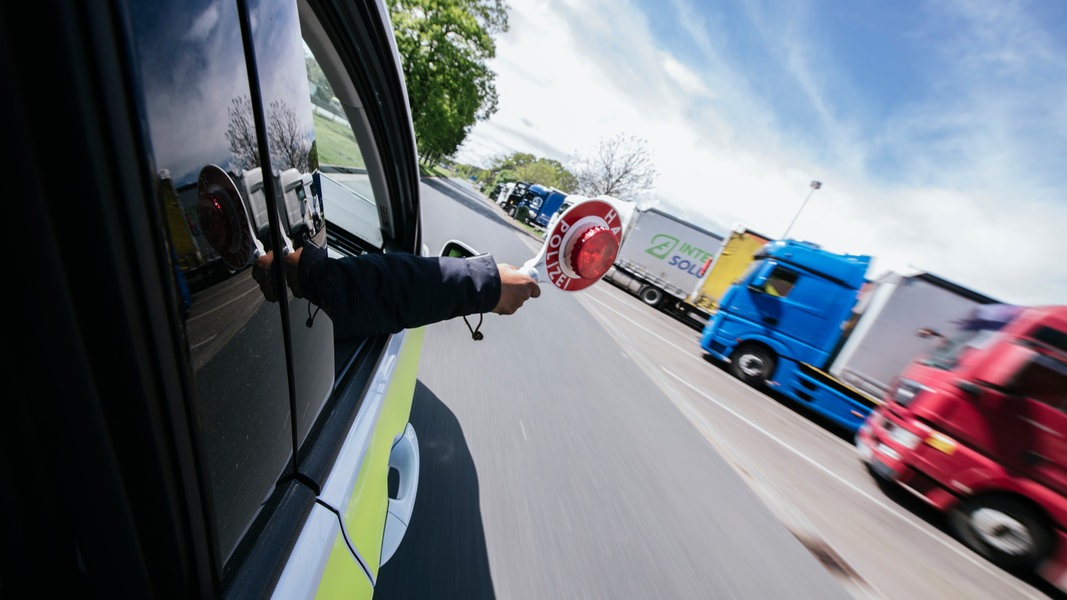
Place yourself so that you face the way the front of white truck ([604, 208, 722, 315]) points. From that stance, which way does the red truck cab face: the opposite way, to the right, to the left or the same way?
the same way

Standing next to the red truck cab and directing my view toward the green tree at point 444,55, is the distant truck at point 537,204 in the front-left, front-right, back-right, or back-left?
front-right

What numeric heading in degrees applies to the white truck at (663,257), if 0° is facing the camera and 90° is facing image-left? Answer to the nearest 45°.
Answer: approximately 90°

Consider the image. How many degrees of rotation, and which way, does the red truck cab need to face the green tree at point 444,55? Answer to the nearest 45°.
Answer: approximately 45° to its right

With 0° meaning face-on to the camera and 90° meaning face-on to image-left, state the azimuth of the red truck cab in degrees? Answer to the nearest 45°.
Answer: approximately 45°

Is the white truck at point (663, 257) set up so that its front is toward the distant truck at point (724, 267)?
no

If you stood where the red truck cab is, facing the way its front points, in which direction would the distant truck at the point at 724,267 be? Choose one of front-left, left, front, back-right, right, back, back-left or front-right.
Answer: right

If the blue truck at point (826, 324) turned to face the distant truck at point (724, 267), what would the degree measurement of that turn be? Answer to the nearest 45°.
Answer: approximately 45° to its right

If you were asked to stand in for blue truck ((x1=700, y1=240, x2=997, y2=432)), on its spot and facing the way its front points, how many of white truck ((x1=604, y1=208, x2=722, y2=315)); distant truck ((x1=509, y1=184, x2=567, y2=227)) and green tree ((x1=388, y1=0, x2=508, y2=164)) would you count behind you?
0

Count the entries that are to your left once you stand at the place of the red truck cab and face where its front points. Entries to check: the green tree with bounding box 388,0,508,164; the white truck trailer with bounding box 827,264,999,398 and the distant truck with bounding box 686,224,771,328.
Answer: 0

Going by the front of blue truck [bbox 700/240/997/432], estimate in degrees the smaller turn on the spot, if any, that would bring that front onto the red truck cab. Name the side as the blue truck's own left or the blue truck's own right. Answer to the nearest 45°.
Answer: approximately 135° to the blue truck's own left

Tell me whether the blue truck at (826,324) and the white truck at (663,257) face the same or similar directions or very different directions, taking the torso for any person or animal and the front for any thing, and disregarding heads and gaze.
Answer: same or similar directions

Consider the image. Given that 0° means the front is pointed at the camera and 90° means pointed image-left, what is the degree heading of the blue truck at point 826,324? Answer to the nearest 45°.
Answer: approximately 90°
